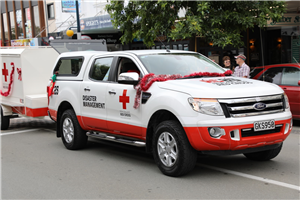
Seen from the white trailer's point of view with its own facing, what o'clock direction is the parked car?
The parked car is roughly at 11 o'clock from the white trailer.

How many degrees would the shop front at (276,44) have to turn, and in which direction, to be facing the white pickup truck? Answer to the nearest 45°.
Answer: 0° — it already faces it

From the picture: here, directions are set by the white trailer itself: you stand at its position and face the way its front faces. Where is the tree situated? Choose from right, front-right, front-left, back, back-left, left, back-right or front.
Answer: front-left

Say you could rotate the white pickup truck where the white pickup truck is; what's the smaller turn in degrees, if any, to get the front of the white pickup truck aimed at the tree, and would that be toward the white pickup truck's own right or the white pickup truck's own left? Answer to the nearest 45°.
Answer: approximately 135° to the white pickup truck's own left

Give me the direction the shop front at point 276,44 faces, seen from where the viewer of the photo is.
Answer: facing the viewer

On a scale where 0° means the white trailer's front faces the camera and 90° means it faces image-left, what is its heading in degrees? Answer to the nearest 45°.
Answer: approximately 315°

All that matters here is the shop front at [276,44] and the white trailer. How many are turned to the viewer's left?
0

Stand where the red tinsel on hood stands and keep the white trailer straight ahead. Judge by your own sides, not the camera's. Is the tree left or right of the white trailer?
right

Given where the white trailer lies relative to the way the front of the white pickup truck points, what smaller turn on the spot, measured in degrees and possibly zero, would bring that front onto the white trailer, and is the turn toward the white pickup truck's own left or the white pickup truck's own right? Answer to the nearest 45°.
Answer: approximately 180°

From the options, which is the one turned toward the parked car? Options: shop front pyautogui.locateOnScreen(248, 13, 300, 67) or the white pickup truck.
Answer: the shop front

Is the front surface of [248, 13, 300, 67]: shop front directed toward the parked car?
yes

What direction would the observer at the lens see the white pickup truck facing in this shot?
facing the viewer and to the right of the viewer

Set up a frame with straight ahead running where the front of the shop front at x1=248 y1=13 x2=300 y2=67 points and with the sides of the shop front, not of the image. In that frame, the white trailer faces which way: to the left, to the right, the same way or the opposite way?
to the left

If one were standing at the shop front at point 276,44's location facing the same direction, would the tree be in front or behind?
in front

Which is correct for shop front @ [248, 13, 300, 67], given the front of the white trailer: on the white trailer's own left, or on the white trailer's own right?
on the white trailer's own left
